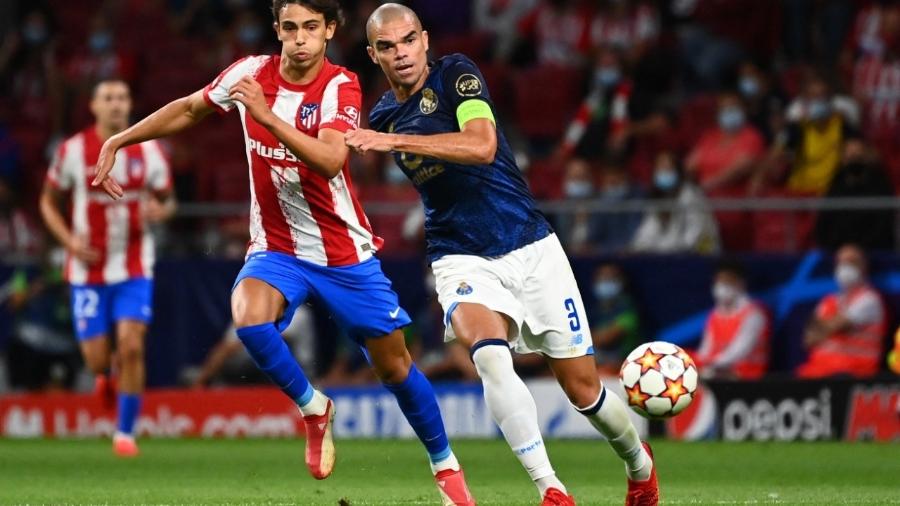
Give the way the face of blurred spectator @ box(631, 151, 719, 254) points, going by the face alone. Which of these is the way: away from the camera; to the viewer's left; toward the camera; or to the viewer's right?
toward the camera

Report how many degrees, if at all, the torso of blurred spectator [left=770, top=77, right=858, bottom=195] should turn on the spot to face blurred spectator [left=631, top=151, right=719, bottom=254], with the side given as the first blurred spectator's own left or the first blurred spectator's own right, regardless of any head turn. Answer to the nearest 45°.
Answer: approximately 45° to the first blurred spectator's own right

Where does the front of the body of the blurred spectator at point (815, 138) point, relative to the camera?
toward the camera

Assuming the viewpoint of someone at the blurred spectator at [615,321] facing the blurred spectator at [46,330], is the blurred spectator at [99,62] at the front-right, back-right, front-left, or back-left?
front-right

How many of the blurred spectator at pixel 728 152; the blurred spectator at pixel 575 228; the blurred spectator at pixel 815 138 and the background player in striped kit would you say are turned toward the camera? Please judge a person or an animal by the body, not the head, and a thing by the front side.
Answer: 4

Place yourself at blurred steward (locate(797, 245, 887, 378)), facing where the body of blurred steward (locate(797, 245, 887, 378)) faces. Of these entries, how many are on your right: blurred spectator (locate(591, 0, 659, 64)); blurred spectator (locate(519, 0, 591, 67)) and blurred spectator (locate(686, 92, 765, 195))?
3

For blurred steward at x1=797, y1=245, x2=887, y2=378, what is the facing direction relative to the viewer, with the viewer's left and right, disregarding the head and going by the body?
facing the viewer and to the left of the viewer

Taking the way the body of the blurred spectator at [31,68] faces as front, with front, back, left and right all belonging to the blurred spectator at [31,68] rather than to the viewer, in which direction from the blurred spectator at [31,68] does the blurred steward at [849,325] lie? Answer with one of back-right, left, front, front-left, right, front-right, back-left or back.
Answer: front-left

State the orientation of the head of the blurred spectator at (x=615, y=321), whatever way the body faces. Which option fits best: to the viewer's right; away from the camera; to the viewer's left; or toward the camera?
toward the camera

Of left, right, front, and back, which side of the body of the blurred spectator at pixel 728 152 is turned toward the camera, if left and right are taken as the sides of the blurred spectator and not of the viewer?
front
